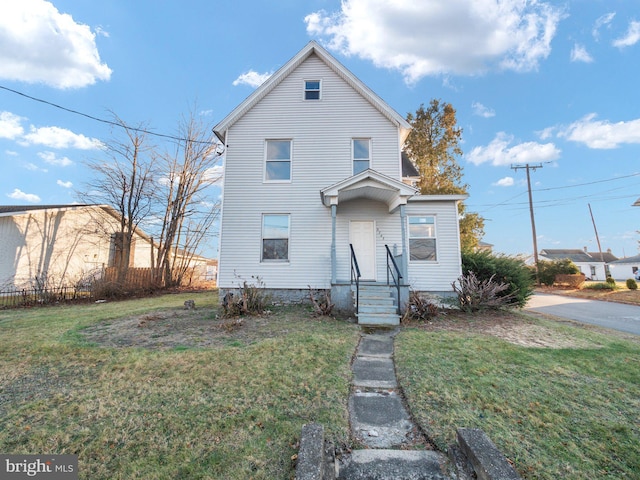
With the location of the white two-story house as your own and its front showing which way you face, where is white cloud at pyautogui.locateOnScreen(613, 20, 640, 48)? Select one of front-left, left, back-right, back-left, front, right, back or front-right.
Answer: left

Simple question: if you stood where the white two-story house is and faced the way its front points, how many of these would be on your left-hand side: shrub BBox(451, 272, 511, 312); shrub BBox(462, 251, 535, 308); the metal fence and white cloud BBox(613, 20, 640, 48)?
3

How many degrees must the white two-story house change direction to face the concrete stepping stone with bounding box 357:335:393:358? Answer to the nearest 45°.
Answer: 0° — it already faces it

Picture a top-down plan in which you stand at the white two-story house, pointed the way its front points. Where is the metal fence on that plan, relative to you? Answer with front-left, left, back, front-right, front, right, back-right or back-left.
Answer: right

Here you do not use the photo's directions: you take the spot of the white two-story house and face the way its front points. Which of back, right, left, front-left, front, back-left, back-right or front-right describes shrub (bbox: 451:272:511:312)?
left

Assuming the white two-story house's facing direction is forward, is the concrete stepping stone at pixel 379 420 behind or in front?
in front

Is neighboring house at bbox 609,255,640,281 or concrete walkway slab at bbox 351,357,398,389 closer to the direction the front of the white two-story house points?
the concrete walkway slab

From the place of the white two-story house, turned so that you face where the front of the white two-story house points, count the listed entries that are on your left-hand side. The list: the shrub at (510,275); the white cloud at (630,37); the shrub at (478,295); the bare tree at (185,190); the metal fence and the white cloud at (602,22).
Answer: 4

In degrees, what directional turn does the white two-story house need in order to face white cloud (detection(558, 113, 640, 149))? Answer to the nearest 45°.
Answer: approximately 135° to its left

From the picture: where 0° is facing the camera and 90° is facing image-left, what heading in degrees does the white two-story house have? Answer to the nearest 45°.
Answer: approximately 0°

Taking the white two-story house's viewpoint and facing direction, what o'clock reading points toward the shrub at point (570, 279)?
The shrub is roughly at 8 o'clock from the white two-story house.

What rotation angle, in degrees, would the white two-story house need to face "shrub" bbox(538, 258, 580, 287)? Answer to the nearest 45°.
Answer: approximately 135° to its left

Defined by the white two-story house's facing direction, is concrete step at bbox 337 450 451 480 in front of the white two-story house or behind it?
in front

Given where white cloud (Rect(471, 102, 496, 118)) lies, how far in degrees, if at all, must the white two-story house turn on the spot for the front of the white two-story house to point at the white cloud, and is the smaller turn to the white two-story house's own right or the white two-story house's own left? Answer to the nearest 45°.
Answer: approximately 135° to the white two-story house's own left
